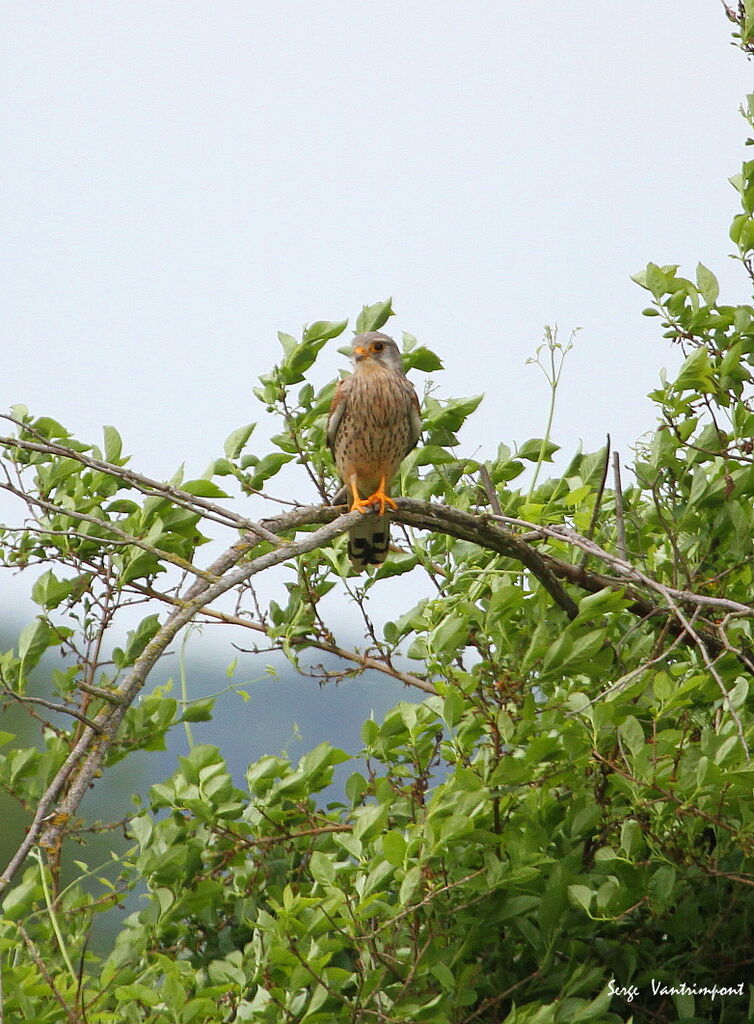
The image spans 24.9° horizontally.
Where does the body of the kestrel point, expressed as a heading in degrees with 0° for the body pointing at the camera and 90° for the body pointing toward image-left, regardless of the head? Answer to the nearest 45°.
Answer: approximately 0°
